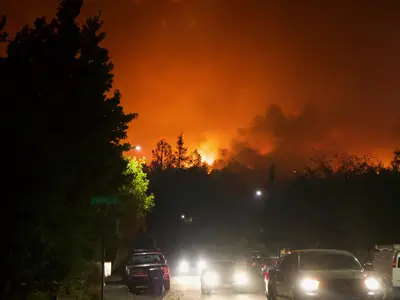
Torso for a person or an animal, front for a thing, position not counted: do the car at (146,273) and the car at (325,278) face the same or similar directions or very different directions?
very different directions

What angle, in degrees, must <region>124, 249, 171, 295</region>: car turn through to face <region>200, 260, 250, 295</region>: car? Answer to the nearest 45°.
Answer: approximately 90° to its right

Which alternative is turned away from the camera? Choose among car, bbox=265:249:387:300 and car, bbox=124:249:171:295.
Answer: car, bbox=124:249:171:295

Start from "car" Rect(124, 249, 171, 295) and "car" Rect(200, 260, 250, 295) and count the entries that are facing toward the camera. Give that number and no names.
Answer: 1

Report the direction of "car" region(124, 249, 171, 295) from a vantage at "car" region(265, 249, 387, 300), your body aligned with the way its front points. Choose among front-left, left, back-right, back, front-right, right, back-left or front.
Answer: back

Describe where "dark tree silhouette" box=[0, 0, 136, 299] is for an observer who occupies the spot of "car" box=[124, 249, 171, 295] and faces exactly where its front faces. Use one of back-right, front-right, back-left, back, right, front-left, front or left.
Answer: left

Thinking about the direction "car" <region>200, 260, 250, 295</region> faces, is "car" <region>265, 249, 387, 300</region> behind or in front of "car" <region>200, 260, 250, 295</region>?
in front

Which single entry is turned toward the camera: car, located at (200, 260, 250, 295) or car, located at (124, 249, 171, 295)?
car, located at (200, 260, 250, 295)

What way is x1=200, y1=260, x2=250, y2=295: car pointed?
toward the camera

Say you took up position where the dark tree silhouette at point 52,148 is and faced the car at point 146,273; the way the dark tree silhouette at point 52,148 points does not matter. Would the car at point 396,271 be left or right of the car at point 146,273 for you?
right

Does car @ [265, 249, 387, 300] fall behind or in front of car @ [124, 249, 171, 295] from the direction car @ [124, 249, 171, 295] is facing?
behind

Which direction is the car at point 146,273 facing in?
away from the camera

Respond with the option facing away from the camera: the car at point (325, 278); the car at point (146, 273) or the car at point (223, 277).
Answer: the car at point (146, 273)
